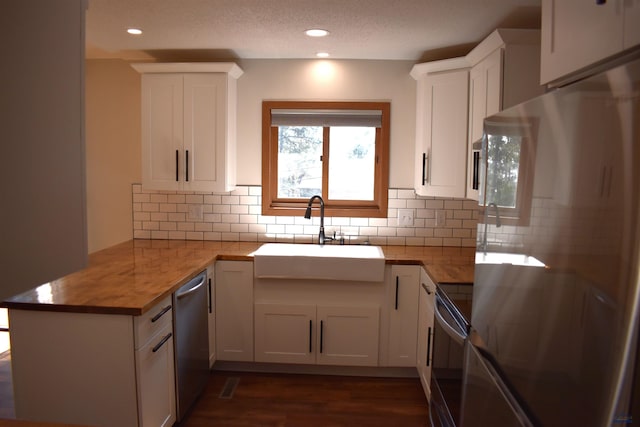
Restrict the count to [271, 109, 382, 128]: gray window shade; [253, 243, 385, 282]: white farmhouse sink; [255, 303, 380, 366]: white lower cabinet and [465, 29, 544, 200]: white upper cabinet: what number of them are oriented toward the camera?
3

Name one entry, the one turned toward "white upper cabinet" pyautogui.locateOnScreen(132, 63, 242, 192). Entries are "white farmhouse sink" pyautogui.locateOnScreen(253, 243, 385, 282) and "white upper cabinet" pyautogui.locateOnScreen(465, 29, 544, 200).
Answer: "white upper cabinet" pyautogui.locateOnScreen(465, 29, 544, 200)

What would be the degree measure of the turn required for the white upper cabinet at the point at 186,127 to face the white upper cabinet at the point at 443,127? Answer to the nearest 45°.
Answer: approximately 45° to its left

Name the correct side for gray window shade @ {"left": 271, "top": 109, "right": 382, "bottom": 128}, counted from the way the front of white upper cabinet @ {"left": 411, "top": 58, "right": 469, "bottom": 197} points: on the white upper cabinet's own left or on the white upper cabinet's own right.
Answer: on the white upper cabinet's own right

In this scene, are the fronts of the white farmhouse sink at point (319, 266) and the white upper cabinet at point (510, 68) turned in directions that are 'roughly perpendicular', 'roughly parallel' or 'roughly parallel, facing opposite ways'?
roughly perpendicular

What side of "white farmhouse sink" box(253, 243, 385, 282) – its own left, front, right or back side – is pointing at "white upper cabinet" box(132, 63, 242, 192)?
right

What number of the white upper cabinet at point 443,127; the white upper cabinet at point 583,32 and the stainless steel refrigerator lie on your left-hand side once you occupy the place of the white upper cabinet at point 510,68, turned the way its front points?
2
